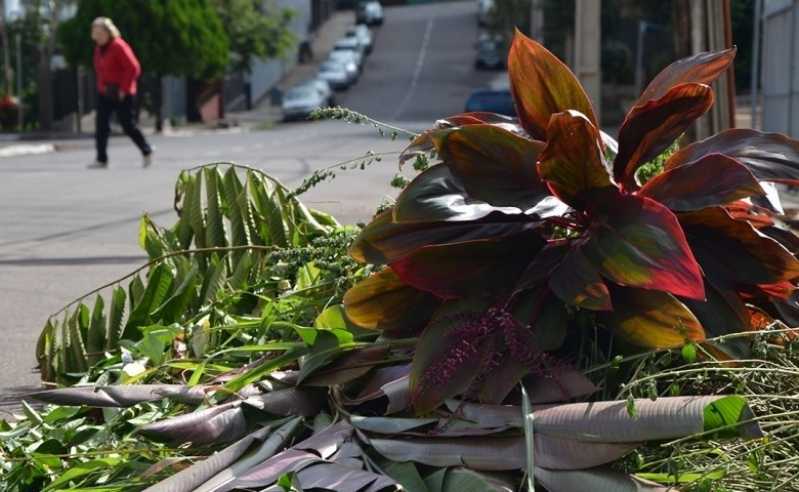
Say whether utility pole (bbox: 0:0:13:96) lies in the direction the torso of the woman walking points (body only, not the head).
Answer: no

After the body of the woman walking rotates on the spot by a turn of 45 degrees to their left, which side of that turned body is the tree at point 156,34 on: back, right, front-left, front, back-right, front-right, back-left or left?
back-right

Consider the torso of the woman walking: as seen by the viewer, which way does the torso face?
to the viewer's left

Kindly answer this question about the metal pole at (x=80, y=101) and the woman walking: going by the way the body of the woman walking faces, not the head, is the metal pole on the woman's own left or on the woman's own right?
on the woman's own right

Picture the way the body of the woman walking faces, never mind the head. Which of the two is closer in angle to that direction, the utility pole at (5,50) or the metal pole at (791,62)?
the utility pole

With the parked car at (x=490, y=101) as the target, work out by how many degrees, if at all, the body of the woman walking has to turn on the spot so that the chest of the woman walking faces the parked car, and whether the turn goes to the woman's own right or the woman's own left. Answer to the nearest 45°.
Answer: approximately 135° to the woman's own right

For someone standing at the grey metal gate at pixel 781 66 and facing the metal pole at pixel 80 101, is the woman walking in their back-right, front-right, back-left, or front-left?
front-left

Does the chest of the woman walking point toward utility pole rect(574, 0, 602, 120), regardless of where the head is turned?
no

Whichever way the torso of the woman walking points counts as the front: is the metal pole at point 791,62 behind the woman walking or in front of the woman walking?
behind
